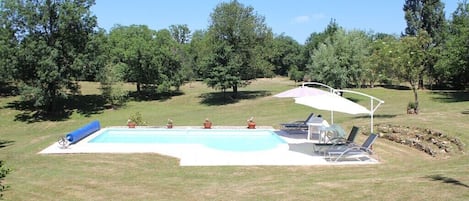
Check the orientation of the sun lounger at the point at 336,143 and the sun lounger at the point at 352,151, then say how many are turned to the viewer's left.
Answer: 2

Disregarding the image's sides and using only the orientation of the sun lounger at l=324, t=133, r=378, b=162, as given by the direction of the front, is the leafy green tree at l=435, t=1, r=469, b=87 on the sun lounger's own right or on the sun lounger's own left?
on the sun lounger's own right

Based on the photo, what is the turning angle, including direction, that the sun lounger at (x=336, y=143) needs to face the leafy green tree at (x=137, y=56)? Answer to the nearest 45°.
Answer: approximately 45° to its right

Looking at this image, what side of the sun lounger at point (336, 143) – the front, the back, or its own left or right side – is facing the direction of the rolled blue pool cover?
front

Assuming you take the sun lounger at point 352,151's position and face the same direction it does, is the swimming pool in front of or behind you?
in front

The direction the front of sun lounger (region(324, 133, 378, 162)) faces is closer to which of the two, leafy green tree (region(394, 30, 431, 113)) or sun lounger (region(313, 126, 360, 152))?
the sun lounger

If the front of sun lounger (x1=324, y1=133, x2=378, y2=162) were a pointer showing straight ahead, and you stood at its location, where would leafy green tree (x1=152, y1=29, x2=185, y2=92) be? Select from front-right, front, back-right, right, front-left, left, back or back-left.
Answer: front-right

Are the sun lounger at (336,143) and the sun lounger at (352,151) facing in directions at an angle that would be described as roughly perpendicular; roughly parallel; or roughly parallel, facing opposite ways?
roughly parallel

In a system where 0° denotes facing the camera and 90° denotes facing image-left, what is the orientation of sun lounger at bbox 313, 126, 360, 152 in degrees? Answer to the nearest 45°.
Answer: approximately 90°

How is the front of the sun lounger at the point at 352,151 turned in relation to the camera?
facing to the left of the viewer
